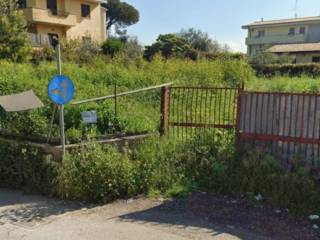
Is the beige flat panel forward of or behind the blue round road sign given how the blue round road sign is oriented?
behind

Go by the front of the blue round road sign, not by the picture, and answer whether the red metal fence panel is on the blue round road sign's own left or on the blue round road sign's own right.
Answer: on the blue round road sign's own left

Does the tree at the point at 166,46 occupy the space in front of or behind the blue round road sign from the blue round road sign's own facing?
behind

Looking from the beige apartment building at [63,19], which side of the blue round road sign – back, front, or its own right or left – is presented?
back

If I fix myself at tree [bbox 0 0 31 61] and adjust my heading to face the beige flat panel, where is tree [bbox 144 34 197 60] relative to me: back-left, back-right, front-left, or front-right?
back-left

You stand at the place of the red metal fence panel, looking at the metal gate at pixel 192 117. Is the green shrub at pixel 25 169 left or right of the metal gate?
left

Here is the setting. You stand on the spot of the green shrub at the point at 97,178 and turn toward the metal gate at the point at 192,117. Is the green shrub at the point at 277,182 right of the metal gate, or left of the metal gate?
right

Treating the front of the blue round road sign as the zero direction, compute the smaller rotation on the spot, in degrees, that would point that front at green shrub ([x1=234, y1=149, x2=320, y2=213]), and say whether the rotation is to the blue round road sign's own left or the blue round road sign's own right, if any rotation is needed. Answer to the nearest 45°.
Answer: approximately 45° to the blue round road sign's own left

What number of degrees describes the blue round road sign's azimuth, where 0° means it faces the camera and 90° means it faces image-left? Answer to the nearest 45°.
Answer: approximately 0°

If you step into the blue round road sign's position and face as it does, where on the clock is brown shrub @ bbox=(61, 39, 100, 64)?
The brown shrub is roughly at 6 o'clock from the blue round road sign.

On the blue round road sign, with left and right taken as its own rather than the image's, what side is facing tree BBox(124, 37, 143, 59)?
back
